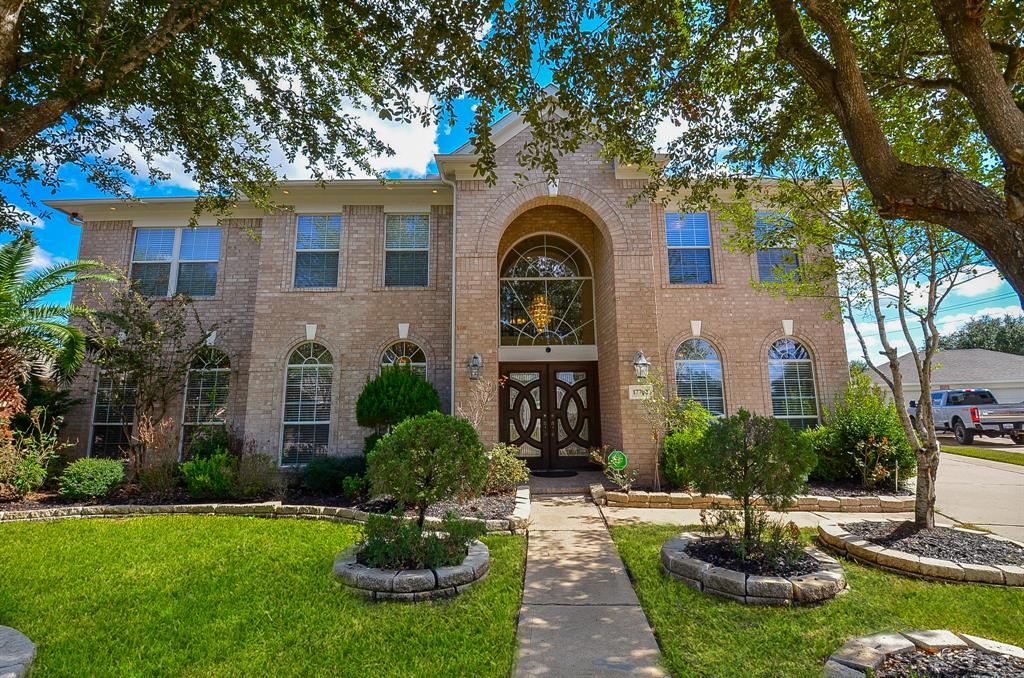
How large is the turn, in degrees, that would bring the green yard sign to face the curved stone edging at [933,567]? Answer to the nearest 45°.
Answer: approximately 45° to its left

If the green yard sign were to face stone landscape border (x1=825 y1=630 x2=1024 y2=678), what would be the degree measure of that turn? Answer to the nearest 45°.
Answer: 0° — it already faces it

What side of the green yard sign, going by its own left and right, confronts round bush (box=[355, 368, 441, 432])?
right

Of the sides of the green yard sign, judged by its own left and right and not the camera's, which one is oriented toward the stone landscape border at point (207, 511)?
right

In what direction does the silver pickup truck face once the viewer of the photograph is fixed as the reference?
facing away from the viewer and to the left of the viewer

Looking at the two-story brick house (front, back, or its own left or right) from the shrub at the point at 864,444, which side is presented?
left

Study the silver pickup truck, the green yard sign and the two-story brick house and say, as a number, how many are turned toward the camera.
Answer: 2

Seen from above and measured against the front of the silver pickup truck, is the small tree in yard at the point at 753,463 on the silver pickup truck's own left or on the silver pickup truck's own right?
on the silver pickup truck's own left
